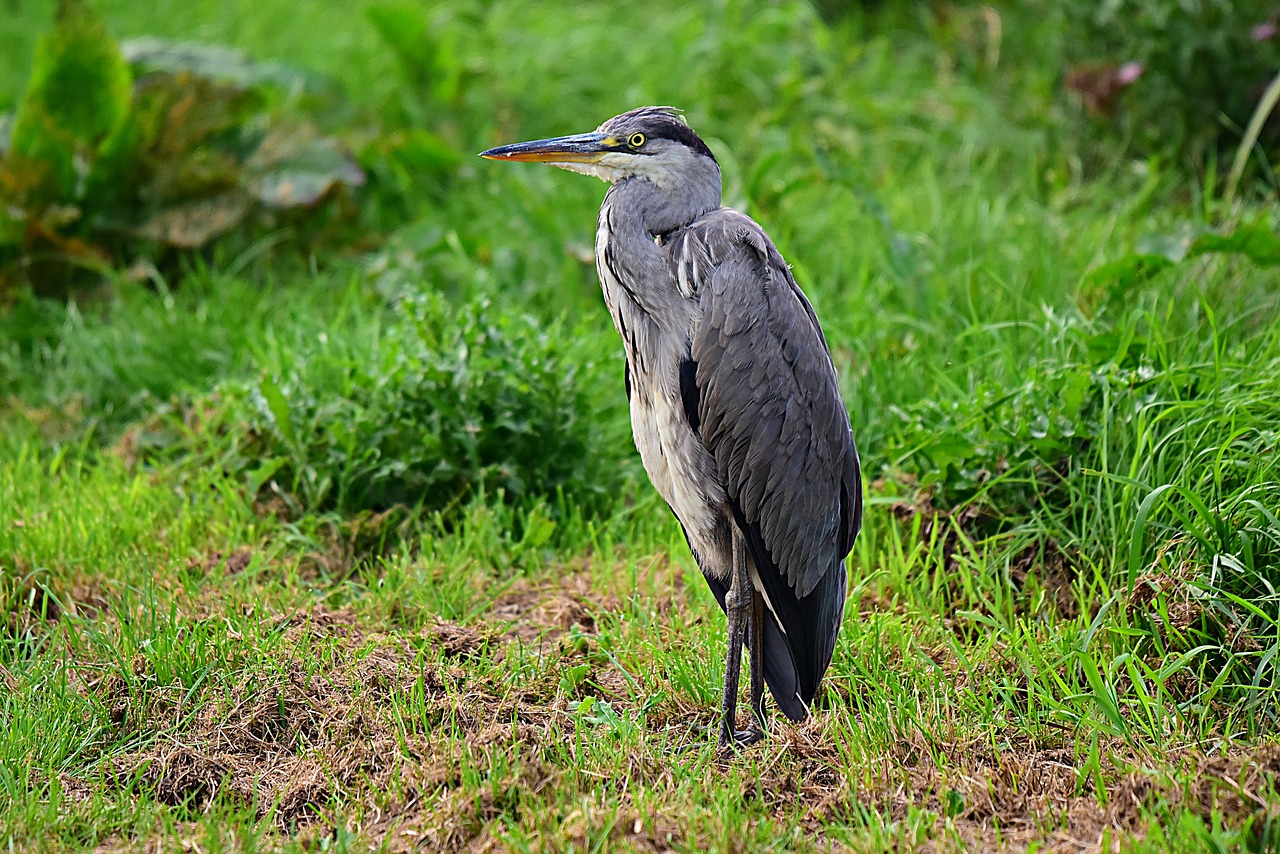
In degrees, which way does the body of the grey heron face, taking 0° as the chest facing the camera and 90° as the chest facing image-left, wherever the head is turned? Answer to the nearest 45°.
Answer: approximately 90°
